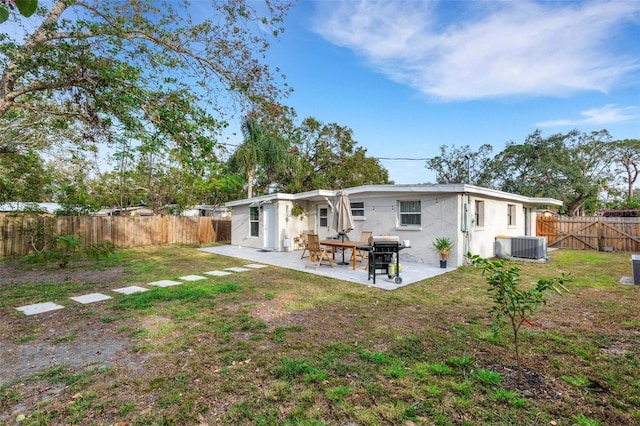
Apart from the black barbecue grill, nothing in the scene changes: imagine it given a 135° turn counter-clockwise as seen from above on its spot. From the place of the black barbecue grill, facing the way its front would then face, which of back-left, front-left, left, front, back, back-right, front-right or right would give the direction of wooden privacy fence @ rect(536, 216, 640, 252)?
front

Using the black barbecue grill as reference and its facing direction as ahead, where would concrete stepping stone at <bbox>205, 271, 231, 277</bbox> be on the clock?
The concrete stepping stone is roughly at 3 o'clock from the black barbecue grill.

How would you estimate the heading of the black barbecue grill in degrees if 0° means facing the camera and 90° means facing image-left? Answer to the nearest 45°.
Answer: approximately 0°

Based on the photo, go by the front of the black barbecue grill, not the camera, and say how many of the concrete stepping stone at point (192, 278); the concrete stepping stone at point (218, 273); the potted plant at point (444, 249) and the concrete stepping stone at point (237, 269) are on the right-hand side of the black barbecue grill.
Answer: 3

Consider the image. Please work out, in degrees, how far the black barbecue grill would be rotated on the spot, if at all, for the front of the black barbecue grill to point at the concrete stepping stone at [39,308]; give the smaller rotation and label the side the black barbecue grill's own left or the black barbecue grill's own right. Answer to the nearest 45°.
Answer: approximately 45° to the black barbecue grill's own right

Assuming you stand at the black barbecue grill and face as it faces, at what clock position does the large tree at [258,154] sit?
The large tree is roughly at 5 o'clock from the black barbecue grill.

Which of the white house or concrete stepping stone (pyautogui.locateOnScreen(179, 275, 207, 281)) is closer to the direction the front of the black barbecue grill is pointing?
the concrete stepping stone

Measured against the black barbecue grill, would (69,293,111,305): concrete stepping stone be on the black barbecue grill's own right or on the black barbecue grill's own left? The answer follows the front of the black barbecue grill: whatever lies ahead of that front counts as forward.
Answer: on the black barbecue grill's own right

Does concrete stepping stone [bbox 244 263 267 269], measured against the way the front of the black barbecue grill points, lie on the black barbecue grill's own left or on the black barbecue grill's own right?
on the black barbecue grill's own right

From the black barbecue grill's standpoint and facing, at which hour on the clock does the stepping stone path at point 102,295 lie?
The stepping stone path is roughly at 2 o'clock from the black barbecue grill.

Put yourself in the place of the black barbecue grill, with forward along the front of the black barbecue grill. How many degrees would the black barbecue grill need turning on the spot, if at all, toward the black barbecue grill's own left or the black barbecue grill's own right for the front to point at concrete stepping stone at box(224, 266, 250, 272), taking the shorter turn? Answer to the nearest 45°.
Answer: approximately 90° to the black barbecue grill's own right

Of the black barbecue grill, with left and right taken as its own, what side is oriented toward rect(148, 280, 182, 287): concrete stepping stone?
right
